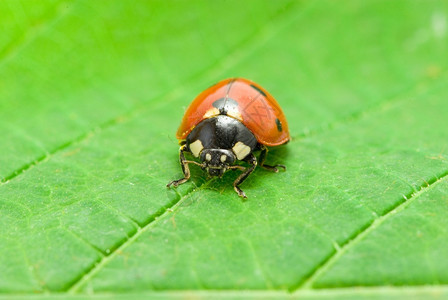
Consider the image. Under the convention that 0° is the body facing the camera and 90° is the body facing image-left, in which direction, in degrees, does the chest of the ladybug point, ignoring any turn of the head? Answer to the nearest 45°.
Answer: approximately 0°
